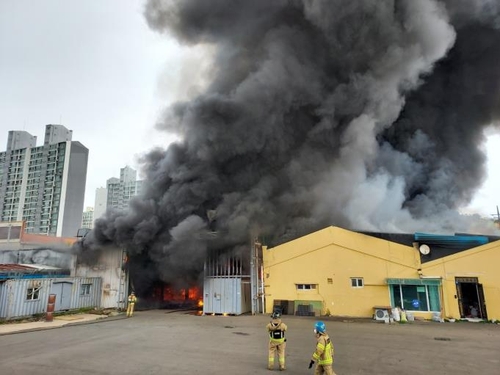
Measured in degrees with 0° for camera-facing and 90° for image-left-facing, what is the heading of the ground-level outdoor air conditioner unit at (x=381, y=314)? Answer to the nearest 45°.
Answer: approximately 0°

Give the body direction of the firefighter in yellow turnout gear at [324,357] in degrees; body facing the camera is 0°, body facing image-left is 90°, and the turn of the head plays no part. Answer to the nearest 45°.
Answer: approximately 135°

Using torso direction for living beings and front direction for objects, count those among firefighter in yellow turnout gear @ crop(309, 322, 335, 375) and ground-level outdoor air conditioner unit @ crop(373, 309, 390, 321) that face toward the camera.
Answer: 1

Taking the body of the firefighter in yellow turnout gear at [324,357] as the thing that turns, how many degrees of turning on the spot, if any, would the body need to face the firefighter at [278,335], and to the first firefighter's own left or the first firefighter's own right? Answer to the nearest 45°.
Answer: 0° — they already face them

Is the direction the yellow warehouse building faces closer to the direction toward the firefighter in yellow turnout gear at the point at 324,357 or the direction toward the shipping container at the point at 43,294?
the firefighter in yellow turnout gear

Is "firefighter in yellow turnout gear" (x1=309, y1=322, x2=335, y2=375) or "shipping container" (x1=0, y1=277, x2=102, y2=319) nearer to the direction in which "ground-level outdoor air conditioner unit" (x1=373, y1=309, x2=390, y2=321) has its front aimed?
the firefighter in yellow turnout gear
